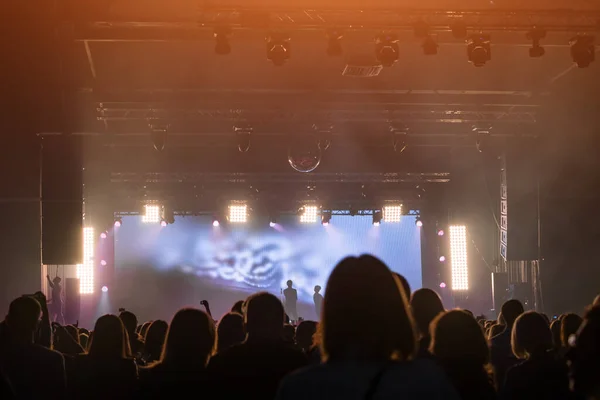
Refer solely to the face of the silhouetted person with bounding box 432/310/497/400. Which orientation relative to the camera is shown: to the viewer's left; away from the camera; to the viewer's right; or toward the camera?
away from the camera

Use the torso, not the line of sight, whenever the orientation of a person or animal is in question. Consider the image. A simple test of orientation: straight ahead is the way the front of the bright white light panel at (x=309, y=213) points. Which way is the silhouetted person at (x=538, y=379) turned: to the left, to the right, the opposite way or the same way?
the opposite way

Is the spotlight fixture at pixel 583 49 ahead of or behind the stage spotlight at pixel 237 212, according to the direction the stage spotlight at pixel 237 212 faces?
ahead

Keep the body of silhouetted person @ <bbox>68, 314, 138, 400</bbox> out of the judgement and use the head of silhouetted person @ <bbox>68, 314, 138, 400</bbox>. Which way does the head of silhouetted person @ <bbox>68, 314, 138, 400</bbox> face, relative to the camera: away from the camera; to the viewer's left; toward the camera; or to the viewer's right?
away from the camera

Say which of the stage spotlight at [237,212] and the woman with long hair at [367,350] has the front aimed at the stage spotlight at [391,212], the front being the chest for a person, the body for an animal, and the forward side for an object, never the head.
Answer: the woman with long hair

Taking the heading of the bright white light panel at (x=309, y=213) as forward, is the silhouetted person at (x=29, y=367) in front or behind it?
in front

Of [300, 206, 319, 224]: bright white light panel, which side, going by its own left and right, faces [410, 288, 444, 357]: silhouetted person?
front

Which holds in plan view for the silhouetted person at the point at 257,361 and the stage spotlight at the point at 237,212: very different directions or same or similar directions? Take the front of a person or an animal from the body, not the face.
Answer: very different directions

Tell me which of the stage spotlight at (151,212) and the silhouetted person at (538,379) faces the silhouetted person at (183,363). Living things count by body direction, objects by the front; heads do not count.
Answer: the stage spotlight

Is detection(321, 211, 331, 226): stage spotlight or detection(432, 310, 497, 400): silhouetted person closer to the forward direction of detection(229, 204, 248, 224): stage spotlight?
the silhouetted person

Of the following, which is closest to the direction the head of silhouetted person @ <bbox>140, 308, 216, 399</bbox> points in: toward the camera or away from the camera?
away from the camera

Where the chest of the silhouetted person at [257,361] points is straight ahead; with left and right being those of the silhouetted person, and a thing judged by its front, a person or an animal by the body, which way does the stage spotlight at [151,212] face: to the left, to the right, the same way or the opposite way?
the opposite way

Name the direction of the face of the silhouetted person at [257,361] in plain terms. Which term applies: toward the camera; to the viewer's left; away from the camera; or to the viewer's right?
away from the camera

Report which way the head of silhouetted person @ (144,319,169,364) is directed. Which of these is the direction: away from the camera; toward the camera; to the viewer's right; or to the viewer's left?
away from the camera

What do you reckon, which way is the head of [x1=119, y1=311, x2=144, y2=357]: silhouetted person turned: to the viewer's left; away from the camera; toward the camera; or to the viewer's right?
away from the camera

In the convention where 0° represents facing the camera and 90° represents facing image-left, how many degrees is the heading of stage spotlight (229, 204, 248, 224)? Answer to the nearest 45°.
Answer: approximately 0°
